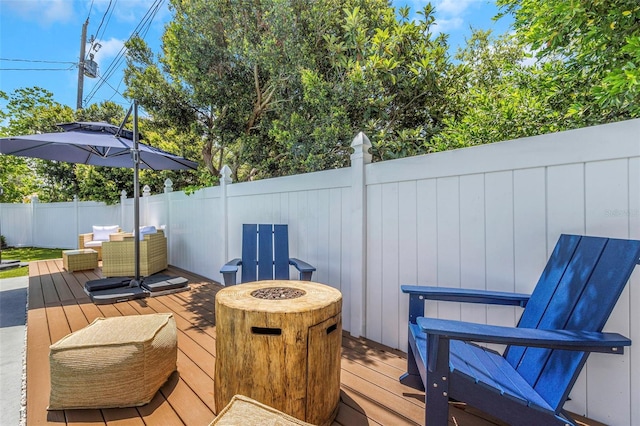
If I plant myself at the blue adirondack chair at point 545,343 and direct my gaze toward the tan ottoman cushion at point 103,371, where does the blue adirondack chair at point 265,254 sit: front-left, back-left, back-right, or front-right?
front-right

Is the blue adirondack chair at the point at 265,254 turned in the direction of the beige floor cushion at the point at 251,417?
yes

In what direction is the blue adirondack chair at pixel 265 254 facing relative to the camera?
toward the camera

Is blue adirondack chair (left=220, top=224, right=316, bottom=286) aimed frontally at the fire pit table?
yes

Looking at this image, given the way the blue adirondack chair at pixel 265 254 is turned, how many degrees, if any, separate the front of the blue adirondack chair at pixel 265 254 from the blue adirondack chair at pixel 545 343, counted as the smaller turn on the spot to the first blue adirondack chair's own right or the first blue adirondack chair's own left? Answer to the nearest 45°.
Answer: approximately 45° to the first blue adirondack chair's own left

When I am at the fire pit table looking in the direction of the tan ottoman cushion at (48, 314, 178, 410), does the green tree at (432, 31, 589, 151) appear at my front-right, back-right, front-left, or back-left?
back-right

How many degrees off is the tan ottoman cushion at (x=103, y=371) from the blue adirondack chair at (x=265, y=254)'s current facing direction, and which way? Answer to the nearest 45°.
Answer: approximately 45° to its right

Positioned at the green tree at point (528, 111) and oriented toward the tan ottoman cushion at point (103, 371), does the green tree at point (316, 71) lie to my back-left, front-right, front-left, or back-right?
front-right

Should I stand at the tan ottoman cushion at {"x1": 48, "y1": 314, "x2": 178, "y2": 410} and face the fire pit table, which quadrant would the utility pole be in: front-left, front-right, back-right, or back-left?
back-left

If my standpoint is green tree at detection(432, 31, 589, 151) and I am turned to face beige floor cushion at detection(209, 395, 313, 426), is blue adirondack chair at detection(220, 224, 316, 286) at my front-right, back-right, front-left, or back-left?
front-right

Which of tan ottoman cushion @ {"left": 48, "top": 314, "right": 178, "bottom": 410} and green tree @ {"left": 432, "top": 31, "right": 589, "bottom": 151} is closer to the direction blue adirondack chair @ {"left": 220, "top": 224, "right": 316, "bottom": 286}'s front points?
the tan ottoman cushion

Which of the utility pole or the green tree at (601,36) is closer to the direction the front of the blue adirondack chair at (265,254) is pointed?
the green tree

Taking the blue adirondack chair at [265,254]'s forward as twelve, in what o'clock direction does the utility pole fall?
The utility pole is roughly at 5 o'clock from the blue adirondack chair.

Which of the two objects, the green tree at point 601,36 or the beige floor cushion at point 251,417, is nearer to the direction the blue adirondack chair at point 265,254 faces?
the beige floor cushion

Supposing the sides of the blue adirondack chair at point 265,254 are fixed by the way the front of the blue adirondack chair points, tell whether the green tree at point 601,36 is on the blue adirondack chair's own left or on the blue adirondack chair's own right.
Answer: on the blue adirondack chair's own left
